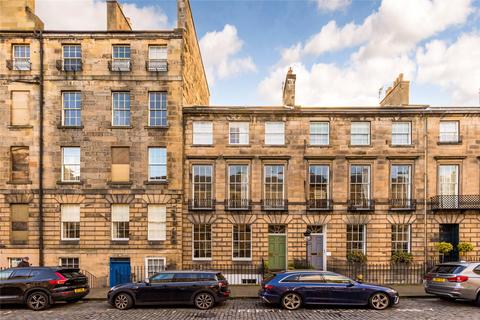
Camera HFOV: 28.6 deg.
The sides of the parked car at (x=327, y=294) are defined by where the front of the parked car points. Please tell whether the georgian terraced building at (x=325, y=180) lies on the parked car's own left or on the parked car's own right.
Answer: on the parked car's own left

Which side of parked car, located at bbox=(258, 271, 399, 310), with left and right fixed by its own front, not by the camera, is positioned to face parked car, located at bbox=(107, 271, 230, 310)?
back

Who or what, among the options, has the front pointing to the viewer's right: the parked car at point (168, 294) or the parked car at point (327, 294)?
the parked car at point (327, 294)

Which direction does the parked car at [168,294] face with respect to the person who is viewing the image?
facing to the left of the viewer

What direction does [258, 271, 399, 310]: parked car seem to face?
to the viewer's right

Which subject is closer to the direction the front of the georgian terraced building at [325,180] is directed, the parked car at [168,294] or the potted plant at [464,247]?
the parked car

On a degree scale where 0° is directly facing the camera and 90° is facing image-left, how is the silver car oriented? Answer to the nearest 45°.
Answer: approximately 225°

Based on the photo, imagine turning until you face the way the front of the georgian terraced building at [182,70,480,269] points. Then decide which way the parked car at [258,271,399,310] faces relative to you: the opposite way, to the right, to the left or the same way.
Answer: to the left
